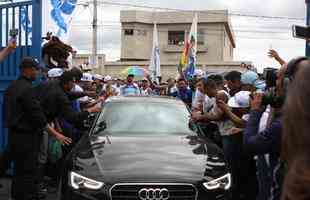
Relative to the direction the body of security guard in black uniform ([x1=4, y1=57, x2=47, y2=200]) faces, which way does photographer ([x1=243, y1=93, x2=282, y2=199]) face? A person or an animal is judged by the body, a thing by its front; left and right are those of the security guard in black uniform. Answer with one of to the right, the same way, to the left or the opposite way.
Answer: the opposite way

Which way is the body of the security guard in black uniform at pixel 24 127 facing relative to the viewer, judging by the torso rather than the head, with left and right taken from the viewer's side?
facing to the right of the viewer

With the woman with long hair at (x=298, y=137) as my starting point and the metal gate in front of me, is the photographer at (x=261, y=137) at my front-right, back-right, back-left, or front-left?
front-right

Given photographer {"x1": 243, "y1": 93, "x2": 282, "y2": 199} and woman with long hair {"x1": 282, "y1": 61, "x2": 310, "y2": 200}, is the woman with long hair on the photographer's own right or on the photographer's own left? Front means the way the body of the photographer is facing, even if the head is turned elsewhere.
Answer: on the photographer's own left

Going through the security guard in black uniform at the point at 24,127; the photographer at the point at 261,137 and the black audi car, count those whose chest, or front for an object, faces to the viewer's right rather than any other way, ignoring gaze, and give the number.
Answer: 1

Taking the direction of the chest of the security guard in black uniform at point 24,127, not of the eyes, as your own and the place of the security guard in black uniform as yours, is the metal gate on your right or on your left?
on your left

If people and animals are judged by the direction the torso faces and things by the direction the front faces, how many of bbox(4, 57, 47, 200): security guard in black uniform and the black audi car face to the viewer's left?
0

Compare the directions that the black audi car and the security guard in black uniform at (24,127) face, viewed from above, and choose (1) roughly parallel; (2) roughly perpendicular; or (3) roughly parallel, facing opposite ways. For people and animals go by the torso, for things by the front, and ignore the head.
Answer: roughly perpendicular

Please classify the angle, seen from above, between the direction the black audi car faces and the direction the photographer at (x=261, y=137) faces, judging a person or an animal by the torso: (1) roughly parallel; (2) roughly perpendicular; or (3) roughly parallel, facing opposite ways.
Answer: roughly perpendicular

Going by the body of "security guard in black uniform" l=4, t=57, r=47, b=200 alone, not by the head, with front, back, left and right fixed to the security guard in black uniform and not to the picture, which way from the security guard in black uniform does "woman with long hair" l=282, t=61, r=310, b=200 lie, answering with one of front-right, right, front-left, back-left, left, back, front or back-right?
right

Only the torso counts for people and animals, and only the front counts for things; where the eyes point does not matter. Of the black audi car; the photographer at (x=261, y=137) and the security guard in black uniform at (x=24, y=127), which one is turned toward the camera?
the black audi car

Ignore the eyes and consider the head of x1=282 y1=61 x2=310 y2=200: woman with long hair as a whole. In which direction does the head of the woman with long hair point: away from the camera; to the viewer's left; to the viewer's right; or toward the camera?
away from the camera

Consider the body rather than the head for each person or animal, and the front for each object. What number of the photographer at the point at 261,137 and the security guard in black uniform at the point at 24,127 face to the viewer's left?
1

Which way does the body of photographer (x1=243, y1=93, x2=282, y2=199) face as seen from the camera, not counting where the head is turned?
to the viewer's left

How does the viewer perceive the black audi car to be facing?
facing the viewer
